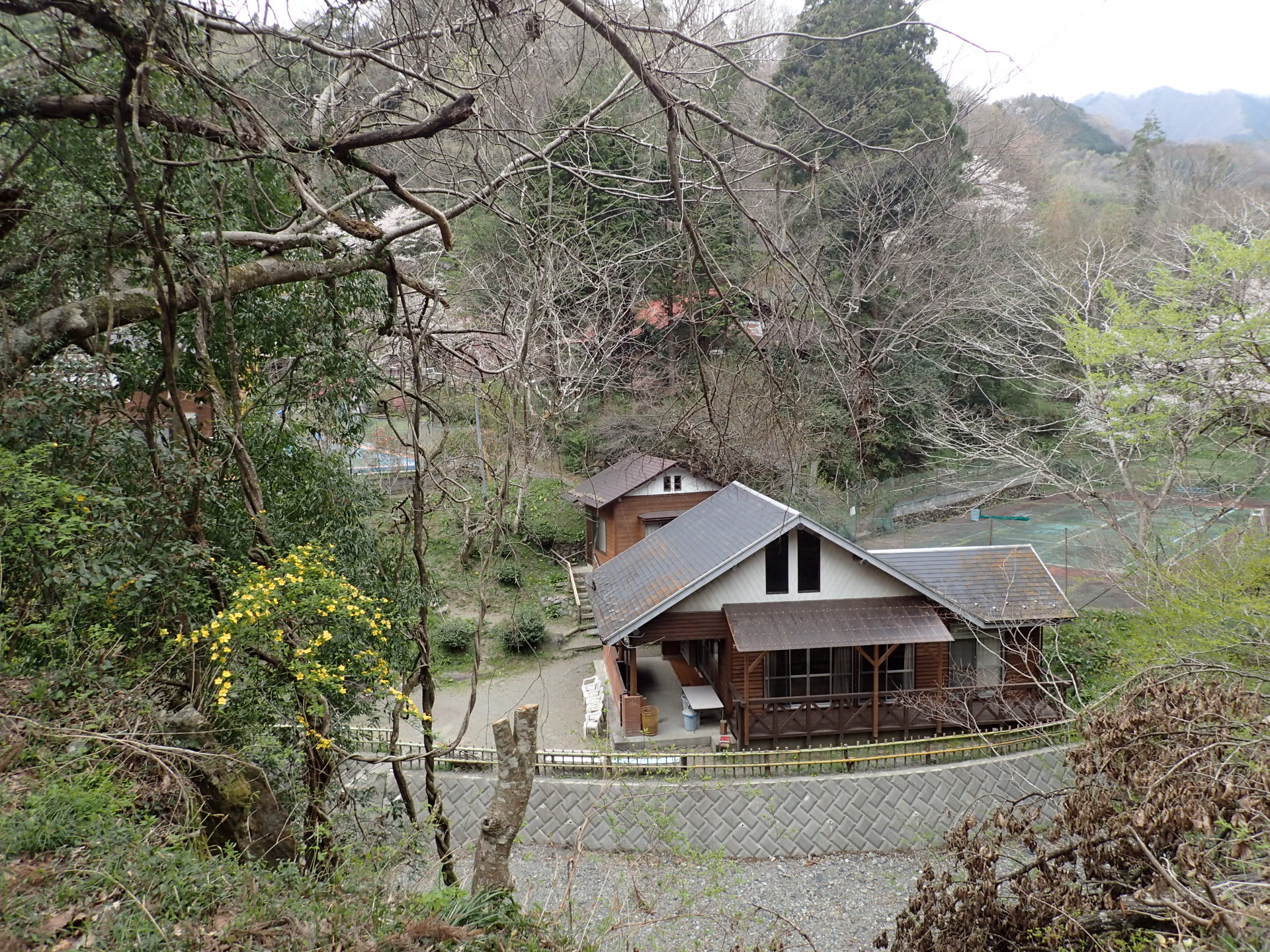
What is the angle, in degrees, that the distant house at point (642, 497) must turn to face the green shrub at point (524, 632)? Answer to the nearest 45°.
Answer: approximately 45° to its right

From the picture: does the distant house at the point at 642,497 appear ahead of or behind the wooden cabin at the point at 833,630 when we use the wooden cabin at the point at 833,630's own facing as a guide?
behind

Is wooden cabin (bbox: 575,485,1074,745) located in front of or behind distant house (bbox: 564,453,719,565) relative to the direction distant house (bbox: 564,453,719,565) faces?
in front

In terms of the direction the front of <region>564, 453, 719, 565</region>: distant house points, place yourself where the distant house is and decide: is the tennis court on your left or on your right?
on your left

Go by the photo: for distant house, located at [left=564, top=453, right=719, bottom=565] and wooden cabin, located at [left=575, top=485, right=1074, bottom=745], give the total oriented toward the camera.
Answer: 2

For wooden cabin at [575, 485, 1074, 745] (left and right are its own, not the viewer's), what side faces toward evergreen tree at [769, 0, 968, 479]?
back

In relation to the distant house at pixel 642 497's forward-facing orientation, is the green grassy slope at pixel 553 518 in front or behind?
behind

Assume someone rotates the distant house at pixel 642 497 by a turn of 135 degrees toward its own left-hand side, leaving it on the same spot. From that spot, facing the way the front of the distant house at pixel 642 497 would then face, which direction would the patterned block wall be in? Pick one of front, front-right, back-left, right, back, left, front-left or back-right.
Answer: back-right

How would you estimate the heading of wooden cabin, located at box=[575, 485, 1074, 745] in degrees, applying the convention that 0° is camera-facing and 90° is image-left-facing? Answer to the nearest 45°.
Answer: approximately 0°

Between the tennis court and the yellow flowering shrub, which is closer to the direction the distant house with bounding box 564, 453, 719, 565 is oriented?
the yellow flowering shrub

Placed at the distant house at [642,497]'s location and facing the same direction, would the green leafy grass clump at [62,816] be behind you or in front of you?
in front
